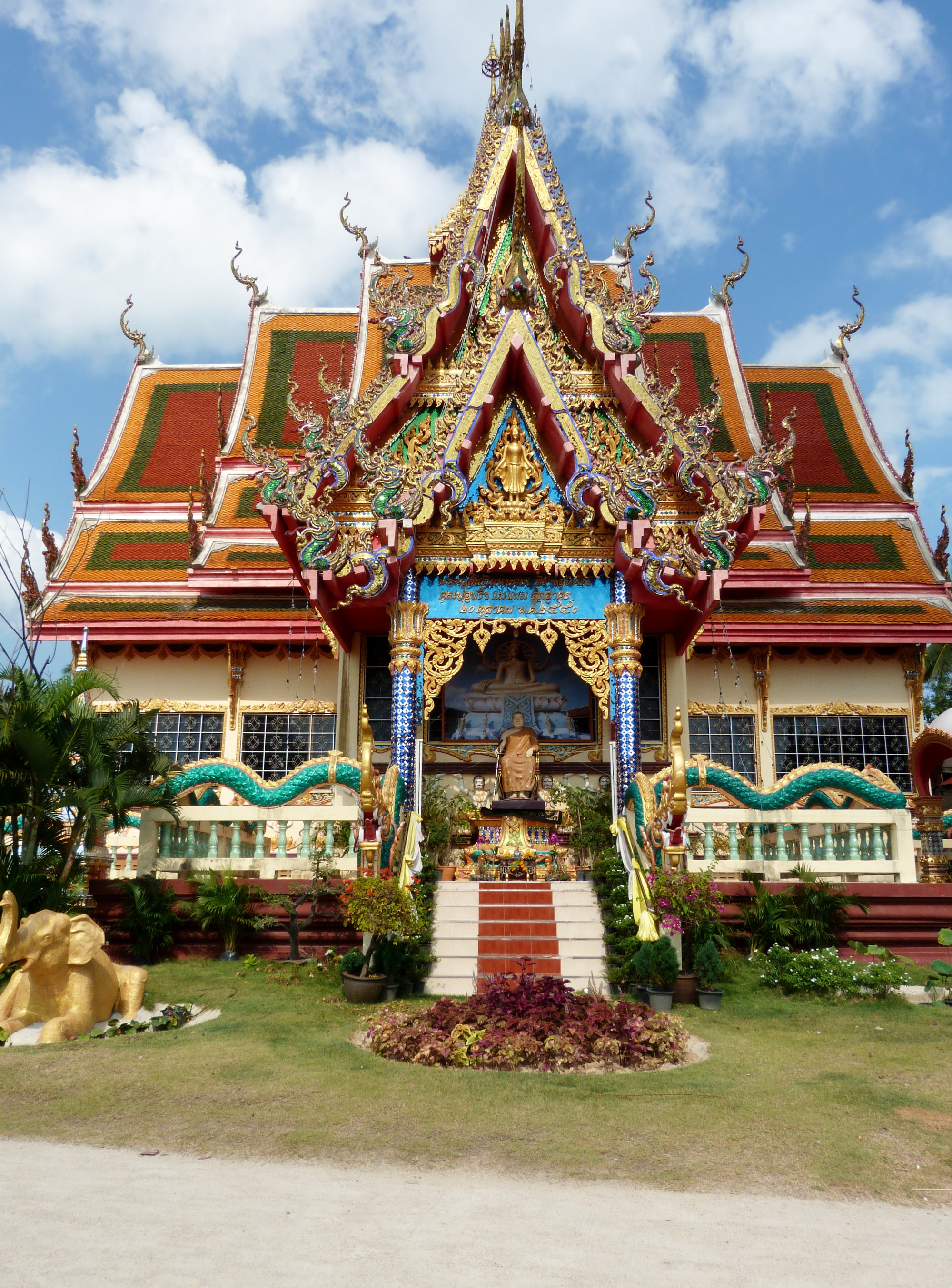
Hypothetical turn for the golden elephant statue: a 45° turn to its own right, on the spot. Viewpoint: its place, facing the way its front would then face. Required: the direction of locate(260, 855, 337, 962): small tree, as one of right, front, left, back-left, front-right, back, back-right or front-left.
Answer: back-right

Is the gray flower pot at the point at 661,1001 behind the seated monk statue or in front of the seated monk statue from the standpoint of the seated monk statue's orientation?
in front

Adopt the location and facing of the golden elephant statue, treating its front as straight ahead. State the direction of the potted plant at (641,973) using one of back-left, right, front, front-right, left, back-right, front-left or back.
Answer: back-left

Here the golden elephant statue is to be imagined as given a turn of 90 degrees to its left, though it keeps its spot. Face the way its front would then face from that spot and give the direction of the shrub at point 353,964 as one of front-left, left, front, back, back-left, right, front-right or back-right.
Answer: front-left

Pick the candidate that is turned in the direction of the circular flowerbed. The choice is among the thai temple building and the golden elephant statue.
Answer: the thai temple building
